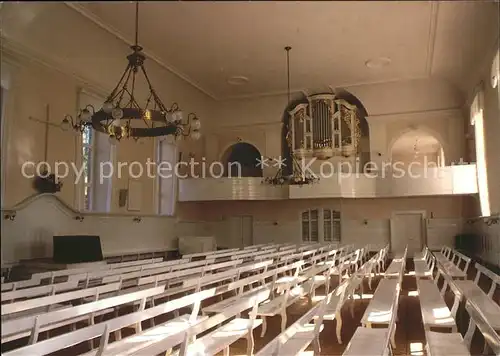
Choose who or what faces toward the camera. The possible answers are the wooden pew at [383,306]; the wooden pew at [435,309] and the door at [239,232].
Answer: the door

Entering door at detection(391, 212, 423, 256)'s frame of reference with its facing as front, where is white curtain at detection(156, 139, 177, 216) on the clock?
The white curtain is roughly at 2 o'clock from the door.

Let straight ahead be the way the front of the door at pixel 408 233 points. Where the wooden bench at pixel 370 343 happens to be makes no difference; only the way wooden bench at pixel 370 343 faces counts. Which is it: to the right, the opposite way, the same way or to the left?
to the right

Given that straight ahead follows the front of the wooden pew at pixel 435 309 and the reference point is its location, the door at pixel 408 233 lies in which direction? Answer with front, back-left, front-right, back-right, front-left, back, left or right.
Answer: right

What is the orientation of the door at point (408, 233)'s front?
toward the camera

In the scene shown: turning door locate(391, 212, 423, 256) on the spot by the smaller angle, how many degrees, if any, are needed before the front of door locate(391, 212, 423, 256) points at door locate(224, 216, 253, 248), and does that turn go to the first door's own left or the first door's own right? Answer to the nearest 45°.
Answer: approximately 90° to the first door's own right

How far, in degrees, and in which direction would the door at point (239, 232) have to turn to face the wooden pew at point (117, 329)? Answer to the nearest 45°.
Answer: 0° — it already faces it

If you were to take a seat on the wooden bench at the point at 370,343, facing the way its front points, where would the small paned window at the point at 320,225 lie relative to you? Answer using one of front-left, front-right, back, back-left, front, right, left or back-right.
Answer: right

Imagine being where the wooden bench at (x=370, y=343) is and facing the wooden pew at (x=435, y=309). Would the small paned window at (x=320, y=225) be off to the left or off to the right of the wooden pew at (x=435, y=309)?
left

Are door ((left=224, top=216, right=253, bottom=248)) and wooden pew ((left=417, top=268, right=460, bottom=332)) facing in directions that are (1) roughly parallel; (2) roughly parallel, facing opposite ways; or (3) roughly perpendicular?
roughly perpendicular

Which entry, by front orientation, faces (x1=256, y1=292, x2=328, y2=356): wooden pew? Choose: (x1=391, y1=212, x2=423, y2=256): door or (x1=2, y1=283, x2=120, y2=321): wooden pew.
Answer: the door

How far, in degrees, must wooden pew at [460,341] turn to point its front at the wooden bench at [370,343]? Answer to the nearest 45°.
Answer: approximately 45° to its left

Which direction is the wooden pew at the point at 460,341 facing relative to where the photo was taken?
to the viewer's left
